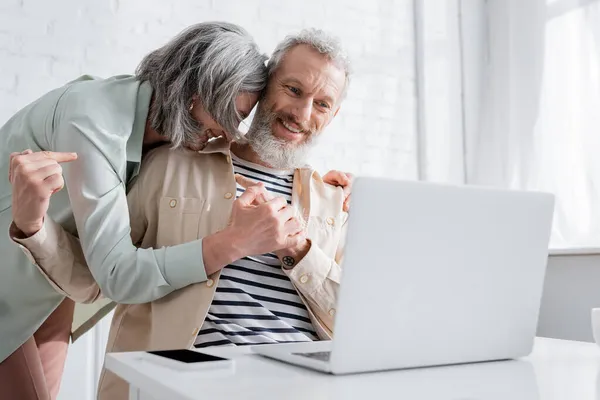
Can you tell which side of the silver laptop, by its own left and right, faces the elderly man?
front

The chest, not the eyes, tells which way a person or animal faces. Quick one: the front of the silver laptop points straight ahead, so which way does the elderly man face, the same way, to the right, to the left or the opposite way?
the opposite way

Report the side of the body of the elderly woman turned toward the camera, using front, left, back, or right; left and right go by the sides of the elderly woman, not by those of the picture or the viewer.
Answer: right

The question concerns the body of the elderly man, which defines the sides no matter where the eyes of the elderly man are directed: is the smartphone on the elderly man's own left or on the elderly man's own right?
on the elderly man's own right

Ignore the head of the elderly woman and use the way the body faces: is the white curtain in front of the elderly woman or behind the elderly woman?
in front

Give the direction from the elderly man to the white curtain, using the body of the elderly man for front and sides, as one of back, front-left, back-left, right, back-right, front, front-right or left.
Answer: left

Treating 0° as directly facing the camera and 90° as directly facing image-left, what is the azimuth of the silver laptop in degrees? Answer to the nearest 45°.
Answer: approximately 135°

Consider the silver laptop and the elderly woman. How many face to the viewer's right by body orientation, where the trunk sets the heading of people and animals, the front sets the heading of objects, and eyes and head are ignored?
1

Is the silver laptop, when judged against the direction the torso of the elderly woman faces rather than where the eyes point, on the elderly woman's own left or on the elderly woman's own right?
on the elderly woman's own right

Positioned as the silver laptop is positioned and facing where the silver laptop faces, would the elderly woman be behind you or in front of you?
in front
